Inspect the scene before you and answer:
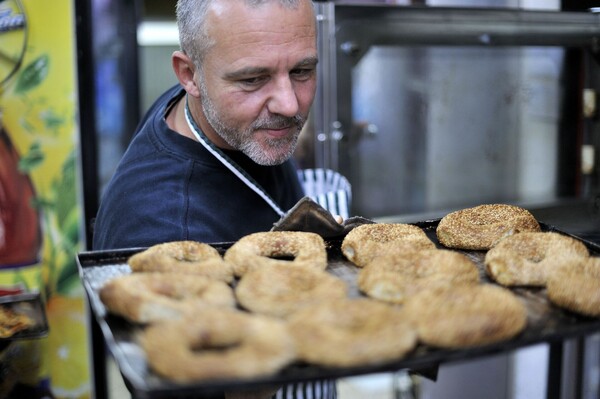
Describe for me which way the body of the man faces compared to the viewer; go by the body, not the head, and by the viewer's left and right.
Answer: facing the viewer and to the right of the viewer

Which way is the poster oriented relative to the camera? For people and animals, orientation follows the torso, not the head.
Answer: toward the camera

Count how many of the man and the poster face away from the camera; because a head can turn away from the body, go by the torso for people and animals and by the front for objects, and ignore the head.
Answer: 0

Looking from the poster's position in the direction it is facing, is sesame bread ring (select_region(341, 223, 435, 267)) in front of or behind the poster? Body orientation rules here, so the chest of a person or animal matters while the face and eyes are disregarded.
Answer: in front

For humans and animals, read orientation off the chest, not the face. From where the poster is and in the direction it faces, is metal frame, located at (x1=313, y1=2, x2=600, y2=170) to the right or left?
on its left

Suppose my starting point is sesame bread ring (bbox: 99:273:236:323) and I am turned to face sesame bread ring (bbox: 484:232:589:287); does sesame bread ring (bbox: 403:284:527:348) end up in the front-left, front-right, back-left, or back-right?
front-right

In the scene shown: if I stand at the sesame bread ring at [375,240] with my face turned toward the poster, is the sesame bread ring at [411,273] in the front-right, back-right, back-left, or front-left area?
back-left

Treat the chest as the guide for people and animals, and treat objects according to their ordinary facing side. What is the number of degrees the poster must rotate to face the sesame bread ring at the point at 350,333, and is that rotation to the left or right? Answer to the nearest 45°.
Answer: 0° — it already faces it

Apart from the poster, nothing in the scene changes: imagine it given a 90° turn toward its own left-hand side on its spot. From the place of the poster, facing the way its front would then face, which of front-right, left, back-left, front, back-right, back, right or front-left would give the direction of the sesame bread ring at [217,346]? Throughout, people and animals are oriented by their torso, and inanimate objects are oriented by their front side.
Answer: right

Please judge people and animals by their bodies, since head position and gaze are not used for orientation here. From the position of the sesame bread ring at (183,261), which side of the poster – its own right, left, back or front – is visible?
front

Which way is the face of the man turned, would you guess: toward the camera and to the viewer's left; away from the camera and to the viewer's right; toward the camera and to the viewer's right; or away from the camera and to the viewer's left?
toward the camera and to the viewer's right
